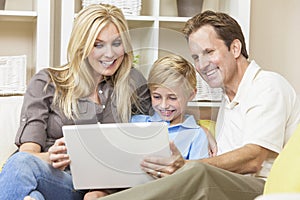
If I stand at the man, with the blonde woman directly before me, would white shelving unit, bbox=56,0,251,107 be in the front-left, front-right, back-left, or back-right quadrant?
front-right

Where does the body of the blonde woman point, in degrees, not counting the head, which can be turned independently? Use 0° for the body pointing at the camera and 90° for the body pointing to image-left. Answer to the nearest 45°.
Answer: approximately 315°

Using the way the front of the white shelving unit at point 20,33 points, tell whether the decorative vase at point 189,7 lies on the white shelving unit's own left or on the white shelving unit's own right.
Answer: on the white shelving unit's own left

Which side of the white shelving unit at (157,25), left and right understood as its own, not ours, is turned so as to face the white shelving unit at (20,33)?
right

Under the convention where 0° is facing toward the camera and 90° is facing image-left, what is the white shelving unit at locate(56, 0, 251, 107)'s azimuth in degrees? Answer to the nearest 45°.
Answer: approximately 0°

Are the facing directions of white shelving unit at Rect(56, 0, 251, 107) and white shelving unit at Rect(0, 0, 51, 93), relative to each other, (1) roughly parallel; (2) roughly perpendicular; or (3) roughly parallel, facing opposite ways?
roughly parallel

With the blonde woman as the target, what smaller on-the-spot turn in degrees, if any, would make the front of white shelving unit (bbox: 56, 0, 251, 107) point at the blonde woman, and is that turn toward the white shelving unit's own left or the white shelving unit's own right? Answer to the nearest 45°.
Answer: approximately 45° to the white shelving unit's own right

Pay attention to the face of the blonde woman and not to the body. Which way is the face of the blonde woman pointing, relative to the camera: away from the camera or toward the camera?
toward the camera

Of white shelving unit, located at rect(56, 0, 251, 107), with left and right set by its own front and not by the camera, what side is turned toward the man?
front

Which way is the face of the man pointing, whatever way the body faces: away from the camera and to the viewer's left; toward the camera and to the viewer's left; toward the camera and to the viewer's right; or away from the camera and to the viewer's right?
toward the camera and to the viewer's left

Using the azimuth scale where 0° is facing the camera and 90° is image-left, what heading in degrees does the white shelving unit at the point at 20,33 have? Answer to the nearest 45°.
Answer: approximately 0°

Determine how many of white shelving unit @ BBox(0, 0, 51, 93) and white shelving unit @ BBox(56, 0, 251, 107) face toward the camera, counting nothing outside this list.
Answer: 2

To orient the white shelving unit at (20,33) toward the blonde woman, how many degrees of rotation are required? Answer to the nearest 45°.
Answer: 0° — it already faces them

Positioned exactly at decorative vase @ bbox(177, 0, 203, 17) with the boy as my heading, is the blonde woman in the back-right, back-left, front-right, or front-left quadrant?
front-right
